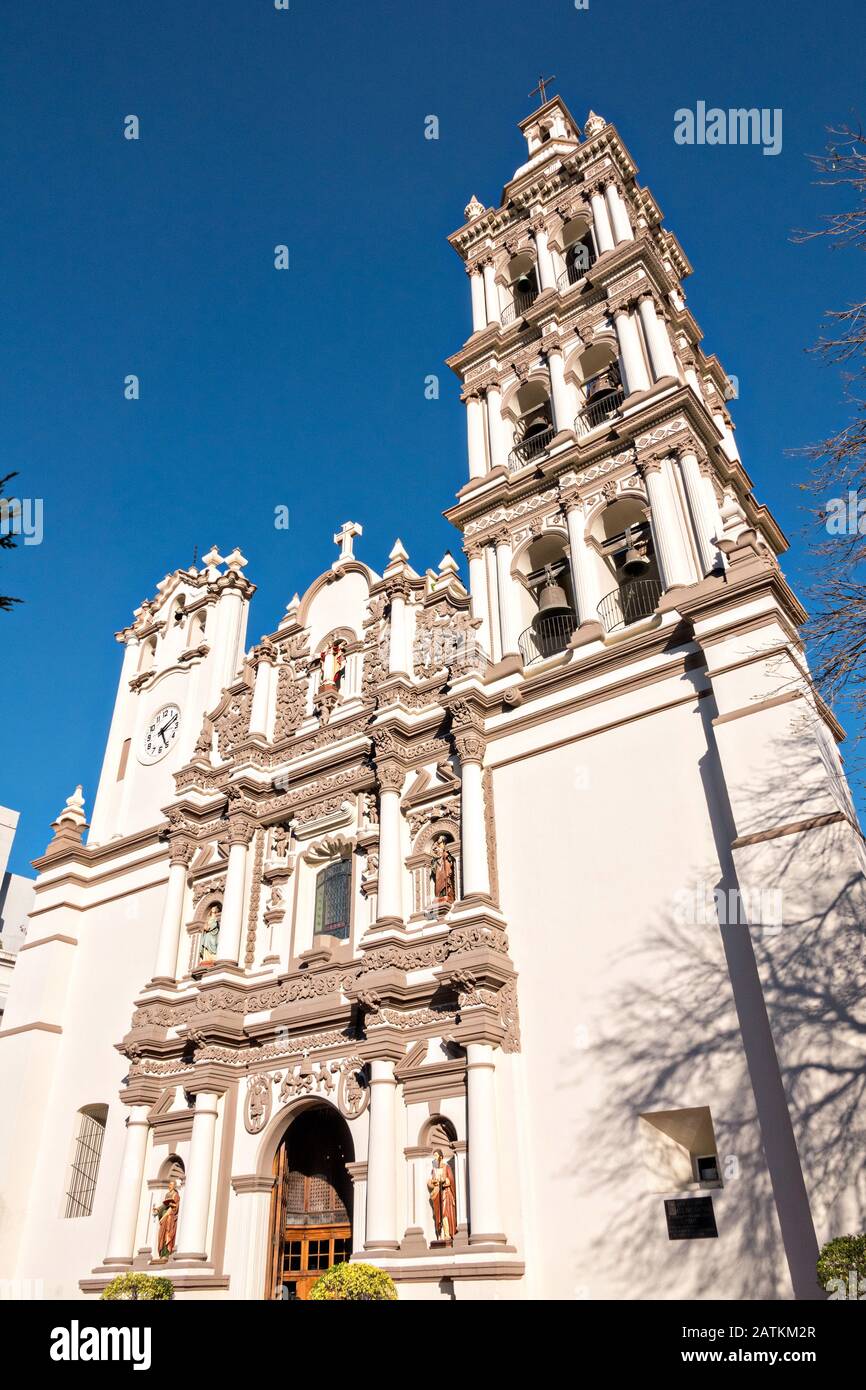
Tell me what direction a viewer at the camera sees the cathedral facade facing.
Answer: facing the viewer and to the left of the viewer
